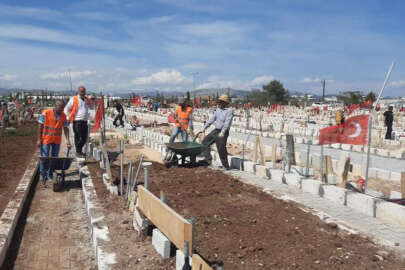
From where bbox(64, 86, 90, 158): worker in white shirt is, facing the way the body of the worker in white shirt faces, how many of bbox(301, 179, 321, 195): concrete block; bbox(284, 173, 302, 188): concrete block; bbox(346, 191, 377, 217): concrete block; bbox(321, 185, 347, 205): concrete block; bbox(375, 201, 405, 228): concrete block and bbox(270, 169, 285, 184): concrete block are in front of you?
6

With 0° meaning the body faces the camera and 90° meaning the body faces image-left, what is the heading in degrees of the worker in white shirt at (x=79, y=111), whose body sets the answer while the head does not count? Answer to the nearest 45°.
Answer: approximately 315°

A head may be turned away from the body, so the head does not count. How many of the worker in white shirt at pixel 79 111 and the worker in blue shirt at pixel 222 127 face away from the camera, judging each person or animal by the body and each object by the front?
0

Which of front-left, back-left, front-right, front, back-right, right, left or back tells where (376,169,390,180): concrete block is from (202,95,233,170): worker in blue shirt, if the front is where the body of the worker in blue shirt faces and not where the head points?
back-left

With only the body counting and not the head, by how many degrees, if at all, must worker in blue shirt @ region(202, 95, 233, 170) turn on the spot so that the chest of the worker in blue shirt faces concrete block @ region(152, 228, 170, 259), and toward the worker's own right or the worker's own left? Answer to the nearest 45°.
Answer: approximately 45° to the worker's own left

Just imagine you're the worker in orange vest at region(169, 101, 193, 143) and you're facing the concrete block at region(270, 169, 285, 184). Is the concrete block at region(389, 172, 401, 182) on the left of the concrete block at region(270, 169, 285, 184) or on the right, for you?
left

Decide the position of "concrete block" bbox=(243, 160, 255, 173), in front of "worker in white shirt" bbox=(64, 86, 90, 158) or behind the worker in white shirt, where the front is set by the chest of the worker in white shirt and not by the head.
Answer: in front

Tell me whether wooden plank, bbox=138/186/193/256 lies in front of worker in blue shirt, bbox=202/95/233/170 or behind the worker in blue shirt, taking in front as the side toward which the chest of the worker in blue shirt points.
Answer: in front

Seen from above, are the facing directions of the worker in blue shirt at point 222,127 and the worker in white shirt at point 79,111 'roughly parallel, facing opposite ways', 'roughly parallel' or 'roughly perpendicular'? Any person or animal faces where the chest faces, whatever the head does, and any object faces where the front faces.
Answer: roughly perpendicular

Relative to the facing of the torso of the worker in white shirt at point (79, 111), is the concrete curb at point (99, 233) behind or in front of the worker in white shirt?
in front

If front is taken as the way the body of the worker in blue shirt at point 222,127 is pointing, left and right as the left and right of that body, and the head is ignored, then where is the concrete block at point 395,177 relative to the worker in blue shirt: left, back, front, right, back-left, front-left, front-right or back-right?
back-left
